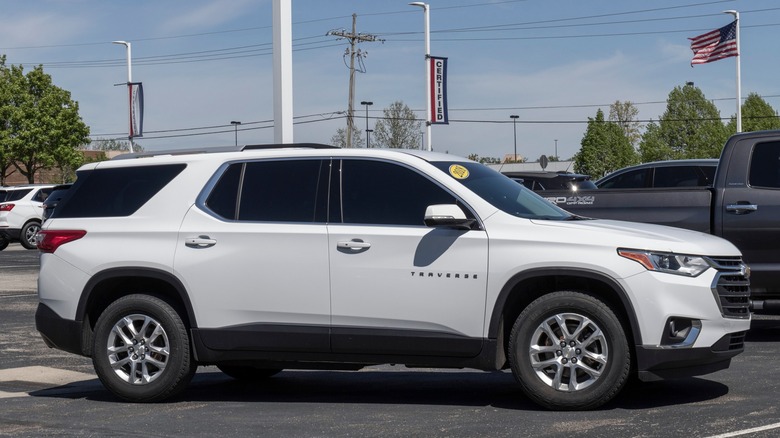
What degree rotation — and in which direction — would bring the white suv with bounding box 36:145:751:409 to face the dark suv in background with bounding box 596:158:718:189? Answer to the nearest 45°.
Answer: approximately 45° to its left

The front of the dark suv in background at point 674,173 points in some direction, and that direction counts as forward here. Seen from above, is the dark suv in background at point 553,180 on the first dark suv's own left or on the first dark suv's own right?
on the first dark suv's own right

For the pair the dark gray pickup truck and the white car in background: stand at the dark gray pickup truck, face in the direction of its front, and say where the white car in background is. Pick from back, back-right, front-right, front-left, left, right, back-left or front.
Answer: back-left

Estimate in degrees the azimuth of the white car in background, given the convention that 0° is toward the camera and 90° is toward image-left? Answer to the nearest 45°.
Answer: approximately 225°

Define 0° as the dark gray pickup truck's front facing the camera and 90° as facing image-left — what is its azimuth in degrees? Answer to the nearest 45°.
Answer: approximately 270°

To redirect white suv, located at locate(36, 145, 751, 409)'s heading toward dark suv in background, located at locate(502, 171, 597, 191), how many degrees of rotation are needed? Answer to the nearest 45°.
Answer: approximately 90° to its left

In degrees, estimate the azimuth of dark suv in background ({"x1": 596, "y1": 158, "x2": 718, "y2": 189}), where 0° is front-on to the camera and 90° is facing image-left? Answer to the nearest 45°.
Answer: approximately 90°

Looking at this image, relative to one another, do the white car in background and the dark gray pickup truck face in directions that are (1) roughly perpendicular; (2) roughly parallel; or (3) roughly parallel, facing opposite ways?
roughly perpendicular

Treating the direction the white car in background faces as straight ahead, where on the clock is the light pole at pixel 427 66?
The light pole is roughly at 1 o'clock from the white car in background.

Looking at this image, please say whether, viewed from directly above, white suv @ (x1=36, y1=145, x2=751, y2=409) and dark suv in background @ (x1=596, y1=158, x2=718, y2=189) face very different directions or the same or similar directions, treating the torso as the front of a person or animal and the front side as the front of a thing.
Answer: very different directions

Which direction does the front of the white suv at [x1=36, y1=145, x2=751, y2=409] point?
to the viewer's right

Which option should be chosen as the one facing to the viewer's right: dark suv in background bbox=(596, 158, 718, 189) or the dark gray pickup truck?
the dark gray pickup truck
